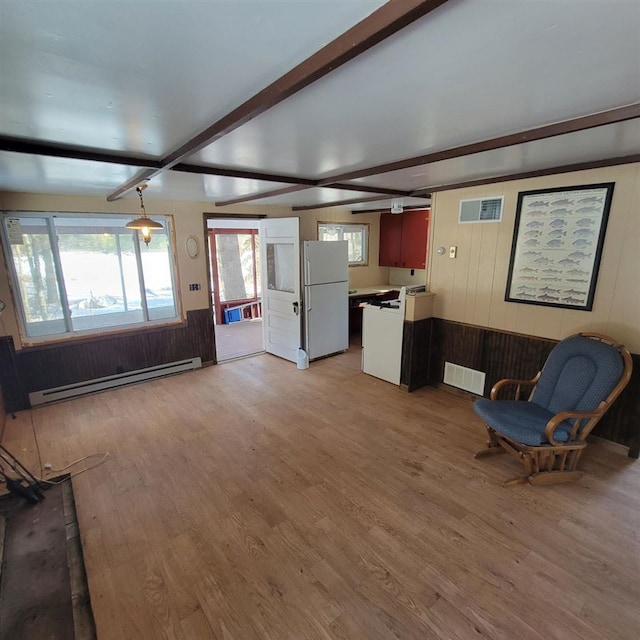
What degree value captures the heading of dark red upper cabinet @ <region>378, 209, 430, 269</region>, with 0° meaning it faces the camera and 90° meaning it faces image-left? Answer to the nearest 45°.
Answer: approximately 45°

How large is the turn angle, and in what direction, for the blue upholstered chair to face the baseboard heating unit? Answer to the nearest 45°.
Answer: approximately 45° to its right

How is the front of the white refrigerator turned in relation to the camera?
facing the viewer and to the right of the viewer

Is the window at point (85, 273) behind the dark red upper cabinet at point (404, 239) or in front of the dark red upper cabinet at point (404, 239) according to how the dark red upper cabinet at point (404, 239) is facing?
in front

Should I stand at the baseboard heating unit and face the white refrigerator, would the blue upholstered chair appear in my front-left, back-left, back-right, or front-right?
front-right

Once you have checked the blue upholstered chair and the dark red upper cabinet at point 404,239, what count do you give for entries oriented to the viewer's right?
0

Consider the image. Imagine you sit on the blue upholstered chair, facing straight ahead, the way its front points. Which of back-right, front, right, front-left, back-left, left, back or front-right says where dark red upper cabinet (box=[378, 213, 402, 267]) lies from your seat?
right

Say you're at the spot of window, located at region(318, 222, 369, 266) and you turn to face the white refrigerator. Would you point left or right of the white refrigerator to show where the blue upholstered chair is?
left

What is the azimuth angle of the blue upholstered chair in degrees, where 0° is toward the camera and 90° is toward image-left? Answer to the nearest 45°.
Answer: approximately 45°

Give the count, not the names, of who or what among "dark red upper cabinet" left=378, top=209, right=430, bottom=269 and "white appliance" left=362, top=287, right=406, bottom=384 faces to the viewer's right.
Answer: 0

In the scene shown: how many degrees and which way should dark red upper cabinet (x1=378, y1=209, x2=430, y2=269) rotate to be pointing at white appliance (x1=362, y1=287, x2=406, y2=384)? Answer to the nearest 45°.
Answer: approximately 45° to its left
